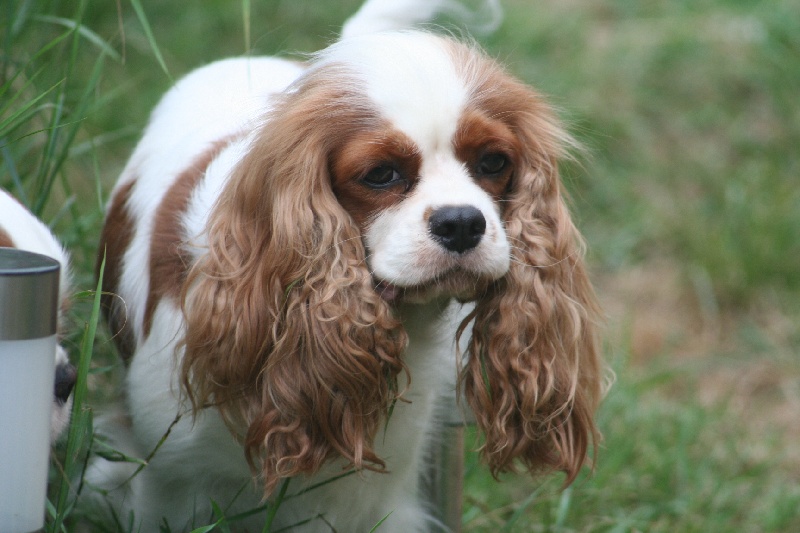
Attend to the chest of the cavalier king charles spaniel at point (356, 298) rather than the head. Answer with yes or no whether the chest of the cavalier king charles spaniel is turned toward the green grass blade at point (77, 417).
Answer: no

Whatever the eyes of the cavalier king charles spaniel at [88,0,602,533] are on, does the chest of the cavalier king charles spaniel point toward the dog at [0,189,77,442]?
no

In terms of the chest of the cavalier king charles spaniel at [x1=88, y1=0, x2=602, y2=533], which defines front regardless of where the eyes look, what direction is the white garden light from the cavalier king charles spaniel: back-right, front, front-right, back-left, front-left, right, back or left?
right

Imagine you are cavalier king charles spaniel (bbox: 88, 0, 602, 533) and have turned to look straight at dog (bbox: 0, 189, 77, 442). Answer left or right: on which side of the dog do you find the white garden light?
left

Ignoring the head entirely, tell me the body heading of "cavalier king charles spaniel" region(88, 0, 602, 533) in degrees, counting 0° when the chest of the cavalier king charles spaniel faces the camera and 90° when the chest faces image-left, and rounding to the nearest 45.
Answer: approximately 315°
